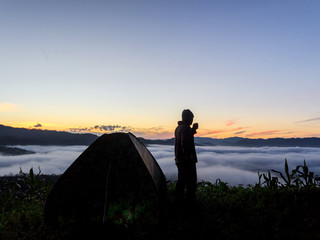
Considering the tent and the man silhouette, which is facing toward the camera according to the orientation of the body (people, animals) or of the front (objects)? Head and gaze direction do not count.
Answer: the tent

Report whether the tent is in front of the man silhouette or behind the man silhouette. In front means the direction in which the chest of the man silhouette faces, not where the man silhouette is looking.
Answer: behind

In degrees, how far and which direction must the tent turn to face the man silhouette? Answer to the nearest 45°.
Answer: approximately 90° to its left

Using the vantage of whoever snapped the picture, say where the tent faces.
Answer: facing the viewer

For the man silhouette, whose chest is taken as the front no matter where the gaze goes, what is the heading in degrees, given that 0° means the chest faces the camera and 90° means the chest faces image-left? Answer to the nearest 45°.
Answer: approximately 225°
